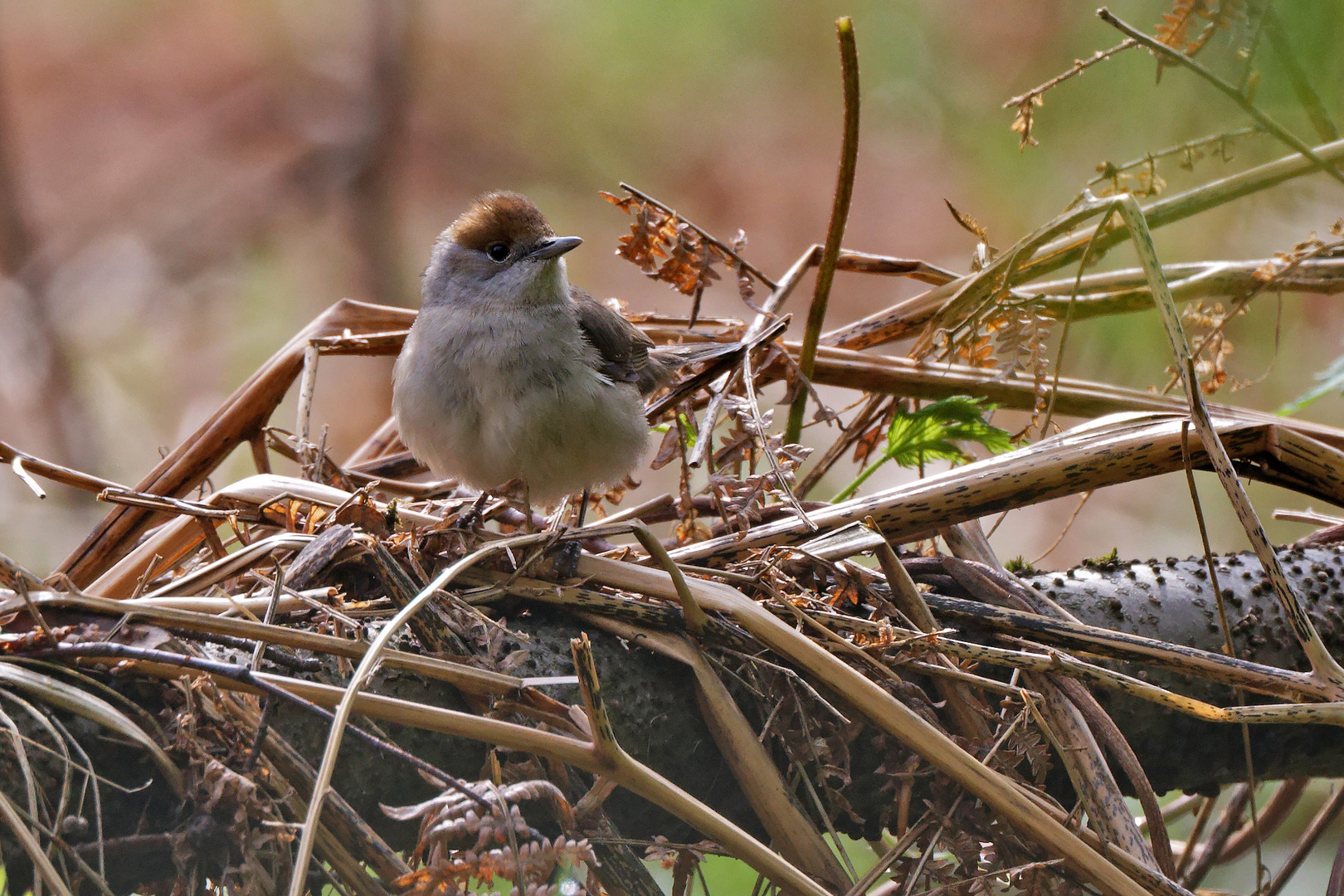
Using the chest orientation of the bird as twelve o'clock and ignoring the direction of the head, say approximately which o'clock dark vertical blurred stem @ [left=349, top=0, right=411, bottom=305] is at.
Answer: The dark vertical blurred stem is roughly at 4 o'clock from the bird.

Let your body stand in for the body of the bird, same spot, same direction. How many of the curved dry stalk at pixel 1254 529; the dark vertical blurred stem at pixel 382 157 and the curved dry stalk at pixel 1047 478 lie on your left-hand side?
2

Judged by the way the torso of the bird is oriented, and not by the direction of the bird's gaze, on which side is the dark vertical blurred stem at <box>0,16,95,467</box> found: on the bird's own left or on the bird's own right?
on the bird's own right

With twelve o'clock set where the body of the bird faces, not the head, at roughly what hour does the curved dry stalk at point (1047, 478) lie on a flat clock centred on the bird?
The curved dry stalk is roughly at 9 o'clock from the bird.

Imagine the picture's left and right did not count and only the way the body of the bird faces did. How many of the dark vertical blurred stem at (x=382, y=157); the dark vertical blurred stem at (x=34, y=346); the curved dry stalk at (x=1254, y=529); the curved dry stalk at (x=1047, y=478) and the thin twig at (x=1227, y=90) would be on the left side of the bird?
3

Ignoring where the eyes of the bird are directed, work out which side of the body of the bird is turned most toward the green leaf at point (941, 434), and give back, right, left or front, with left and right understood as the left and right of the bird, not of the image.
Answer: left

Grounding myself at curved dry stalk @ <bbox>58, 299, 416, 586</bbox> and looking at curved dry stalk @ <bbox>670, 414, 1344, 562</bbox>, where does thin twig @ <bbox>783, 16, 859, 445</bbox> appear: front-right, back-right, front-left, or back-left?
front-left

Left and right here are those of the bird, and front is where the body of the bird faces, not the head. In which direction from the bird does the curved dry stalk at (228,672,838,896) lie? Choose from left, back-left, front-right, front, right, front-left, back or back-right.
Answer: front-left

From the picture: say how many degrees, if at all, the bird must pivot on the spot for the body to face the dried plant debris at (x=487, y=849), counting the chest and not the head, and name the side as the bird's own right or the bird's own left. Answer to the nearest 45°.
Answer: approximately 45° to the bird's own left

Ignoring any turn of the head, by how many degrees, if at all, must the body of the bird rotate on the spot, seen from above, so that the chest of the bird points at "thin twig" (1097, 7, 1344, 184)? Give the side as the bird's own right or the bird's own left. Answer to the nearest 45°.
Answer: approximately 90° to the bird's own left

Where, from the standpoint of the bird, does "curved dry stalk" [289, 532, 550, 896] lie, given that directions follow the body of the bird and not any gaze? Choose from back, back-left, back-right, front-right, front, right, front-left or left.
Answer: front-left

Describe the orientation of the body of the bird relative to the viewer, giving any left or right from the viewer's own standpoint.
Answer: facing the viewer and to the left of the viewer

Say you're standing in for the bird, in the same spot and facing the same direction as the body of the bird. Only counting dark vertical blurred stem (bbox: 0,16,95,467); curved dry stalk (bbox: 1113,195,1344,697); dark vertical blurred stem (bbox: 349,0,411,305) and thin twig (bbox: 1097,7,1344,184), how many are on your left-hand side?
2
